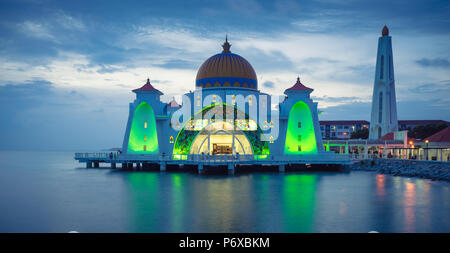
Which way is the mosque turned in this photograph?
toward the camera
